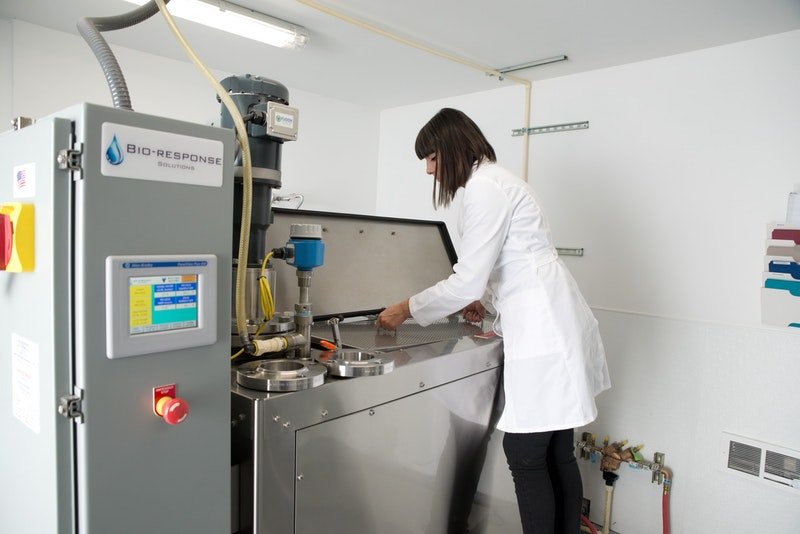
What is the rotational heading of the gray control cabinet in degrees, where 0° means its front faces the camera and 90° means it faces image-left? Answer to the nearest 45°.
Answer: approximately 315°

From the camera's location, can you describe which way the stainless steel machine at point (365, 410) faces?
facing the viewer and to the right of the viewer

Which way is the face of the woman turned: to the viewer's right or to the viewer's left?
to the viewer's left

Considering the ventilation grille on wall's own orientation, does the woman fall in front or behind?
in front

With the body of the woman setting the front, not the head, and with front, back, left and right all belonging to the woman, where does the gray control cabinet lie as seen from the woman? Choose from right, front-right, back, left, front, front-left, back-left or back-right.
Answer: front-left

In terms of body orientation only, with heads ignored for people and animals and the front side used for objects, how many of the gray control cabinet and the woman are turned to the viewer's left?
1

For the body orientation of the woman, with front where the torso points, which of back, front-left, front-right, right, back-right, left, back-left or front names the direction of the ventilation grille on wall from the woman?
back-right

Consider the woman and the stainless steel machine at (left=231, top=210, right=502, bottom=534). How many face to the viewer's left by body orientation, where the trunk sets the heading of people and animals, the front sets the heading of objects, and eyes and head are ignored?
1

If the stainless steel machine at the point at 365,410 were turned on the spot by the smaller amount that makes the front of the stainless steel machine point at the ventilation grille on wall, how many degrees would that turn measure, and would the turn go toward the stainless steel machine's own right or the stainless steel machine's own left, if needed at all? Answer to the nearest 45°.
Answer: approximately 45° to the stainless steel machine's own left

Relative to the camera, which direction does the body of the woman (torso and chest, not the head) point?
to the viewer's left

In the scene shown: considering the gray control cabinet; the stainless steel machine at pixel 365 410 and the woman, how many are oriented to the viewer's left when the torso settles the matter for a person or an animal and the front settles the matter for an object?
1
